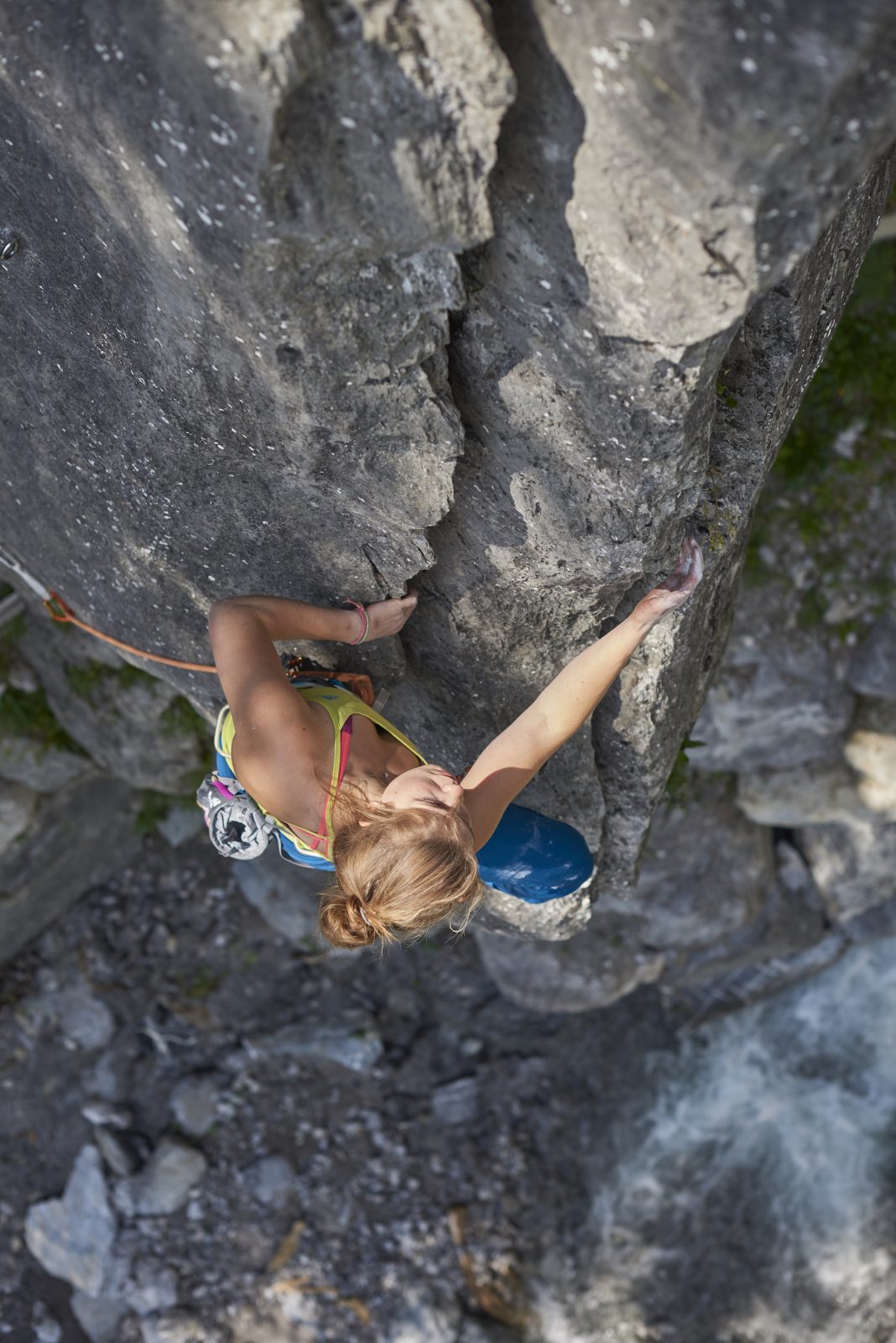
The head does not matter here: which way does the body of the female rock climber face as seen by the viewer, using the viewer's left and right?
facing away from the viewer and to the right of the viewer
